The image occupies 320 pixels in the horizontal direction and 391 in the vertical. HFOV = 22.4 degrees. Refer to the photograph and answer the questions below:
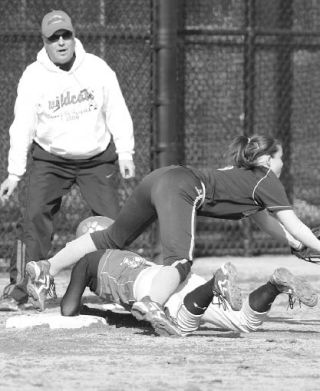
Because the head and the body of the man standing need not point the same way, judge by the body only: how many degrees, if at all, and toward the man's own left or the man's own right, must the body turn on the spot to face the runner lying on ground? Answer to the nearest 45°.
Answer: approximately 45° to the man's own left

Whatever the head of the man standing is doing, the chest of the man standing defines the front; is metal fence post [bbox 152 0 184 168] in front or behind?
behind

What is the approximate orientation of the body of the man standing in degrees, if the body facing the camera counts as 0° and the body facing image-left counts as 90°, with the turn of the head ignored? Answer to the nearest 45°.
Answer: approximately 0°

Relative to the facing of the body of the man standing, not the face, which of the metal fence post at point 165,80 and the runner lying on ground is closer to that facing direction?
the runner lying on ground
